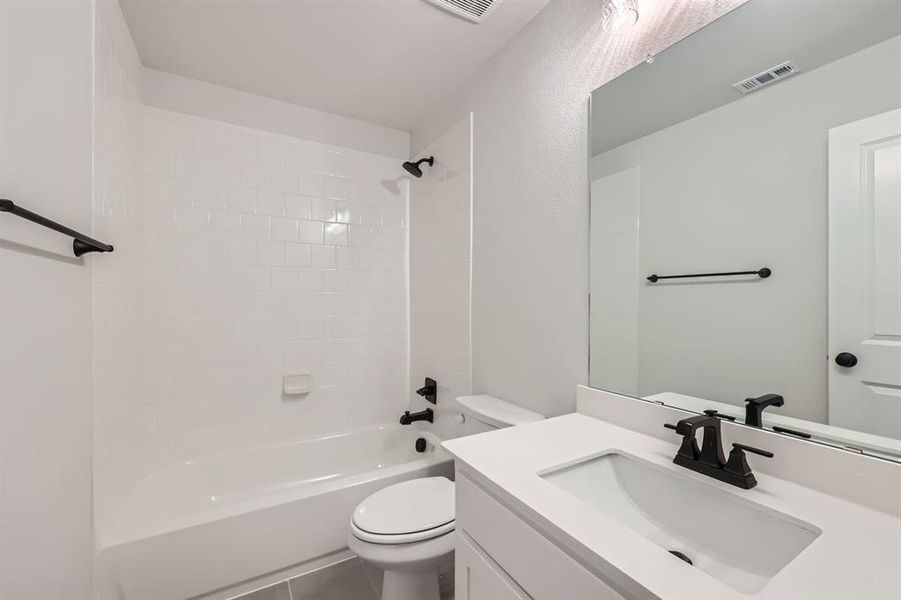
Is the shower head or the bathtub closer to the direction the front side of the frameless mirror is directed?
the bathtub

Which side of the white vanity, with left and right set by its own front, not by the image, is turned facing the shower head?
right

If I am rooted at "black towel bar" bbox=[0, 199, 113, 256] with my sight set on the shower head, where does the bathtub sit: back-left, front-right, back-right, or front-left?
front-left

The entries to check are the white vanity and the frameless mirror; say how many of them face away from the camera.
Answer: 0

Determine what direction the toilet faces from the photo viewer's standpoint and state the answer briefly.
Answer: facing the viewer and to the left of the viewer

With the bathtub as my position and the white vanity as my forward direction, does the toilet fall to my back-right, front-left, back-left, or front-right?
front-left

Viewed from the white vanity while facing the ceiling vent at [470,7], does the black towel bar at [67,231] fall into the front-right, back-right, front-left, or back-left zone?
front-left

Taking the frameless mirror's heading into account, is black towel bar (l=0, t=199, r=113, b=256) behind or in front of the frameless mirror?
in front
